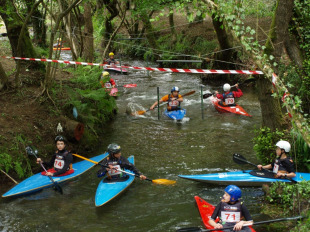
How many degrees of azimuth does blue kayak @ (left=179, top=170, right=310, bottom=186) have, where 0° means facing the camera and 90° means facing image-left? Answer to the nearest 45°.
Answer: approximately 90°

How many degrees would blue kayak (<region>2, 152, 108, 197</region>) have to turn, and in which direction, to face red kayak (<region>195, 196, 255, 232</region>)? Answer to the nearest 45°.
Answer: approximately 90° to its left

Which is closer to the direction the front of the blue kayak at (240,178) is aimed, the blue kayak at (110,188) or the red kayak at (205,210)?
the blue kayak

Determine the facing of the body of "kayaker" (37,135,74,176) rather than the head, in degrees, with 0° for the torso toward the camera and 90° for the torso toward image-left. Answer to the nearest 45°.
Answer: approximately 45°

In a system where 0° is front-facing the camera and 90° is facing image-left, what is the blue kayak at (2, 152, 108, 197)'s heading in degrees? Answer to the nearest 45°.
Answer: approximately 45°

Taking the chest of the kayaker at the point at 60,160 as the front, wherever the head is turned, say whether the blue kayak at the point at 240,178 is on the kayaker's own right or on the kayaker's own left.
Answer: on the kayaker's own left

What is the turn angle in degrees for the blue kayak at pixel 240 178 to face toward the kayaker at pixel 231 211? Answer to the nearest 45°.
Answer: approximately 90° to its left

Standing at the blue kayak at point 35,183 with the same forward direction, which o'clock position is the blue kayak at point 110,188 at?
the blue kayak at point 110,188 is roughly at 8 o'clock from the blue kayak at point 35,183.

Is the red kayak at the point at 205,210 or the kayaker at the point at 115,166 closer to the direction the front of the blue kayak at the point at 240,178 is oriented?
the kayaker

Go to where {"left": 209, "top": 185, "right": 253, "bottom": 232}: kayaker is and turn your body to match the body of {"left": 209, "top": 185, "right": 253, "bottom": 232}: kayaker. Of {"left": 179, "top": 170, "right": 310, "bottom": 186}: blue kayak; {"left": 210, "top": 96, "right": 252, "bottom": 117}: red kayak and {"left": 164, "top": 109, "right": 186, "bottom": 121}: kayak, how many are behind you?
3

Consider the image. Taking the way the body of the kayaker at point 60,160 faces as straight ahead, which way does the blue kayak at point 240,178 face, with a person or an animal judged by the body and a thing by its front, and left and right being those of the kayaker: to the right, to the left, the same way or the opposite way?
to the right

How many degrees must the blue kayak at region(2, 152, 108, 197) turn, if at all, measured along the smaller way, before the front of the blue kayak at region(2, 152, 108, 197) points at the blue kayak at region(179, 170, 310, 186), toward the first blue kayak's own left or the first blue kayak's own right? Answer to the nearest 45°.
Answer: approximately 135° to the first blue kayak's own left

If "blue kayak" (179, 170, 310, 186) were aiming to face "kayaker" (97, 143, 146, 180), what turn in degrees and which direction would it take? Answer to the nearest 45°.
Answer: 0° — it already faces them

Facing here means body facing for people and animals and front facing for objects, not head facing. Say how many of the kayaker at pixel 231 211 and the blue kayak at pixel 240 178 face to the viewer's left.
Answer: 1
